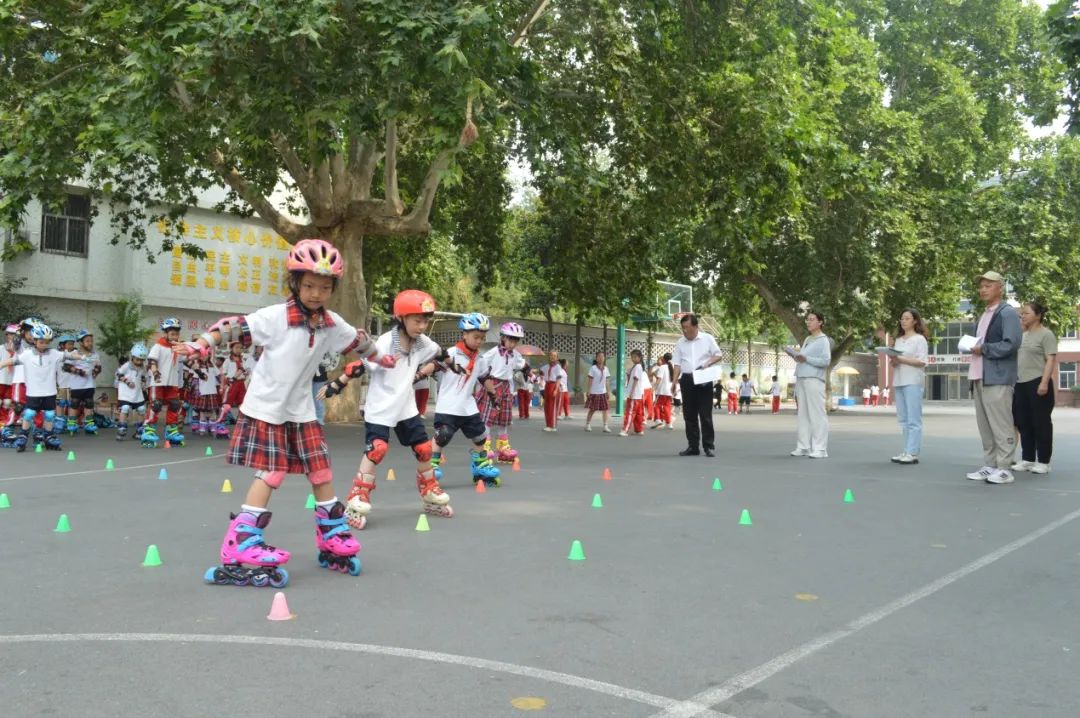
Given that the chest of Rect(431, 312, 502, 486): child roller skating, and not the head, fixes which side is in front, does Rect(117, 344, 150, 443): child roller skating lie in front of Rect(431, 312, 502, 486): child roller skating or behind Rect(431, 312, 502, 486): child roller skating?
behind

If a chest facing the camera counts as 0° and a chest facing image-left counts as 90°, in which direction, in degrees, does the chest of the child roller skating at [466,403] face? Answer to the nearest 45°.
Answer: approximately 315°

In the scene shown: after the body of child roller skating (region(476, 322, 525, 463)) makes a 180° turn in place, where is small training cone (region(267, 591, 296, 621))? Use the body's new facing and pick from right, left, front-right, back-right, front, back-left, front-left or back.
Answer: back-left

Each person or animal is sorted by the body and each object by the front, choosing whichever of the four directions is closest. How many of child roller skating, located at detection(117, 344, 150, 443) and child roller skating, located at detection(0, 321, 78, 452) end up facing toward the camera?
2

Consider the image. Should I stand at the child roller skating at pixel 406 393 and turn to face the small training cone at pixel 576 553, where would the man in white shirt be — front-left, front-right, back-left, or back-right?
back-left

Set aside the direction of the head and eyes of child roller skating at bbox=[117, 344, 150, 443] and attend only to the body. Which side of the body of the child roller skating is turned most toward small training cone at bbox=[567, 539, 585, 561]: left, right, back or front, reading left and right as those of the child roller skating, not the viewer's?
front

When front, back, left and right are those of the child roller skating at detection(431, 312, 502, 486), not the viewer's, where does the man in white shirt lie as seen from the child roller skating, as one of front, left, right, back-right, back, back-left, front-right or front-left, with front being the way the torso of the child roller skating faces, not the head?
left

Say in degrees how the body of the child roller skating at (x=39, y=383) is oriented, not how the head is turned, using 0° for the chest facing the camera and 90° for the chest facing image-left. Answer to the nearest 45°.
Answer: approximately 0°

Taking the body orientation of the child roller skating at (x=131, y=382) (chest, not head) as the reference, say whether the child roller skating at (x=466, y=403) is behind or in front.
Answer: in front

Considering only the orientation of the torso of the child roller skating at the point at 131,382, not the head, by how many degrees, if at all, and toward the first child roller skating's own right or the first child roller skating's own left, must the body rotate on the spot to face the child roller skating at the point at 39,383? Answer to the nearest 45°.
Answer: approximately 45° to the first child roller skating's own right
